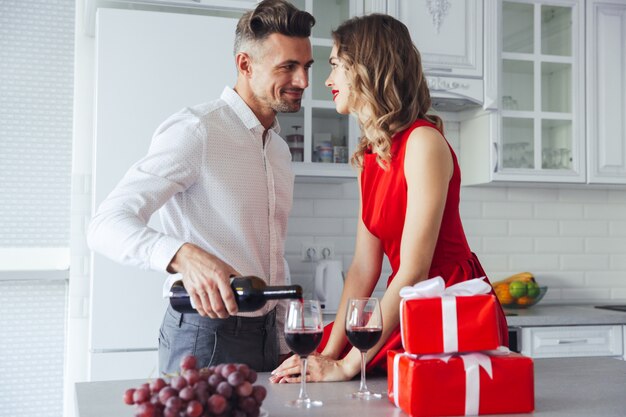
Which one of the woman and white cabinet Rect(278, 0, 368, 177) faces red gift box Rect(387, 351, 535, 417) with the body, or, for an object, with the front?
the white cabinet

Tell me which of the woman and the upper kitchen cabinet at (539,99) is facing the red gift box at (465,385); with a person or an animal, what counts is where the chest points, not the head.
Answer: the upper kitchen cabinet

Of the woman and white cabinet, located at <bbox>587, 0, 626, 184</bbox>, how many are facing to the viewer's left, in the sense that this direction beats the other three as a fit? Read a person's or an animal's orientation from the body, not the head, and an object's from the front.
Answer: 1

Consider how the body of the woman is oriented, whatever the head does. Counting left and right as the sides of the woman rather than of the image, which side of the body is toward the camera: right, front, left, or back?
left

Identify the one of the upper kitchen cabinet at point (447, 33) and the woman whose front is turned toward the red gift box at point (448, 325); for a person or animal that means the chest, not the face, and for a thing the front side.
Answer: the upper kitchen cabinet

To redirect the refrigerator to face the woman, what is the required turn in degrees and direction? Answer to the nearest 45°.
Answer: approximately 45° to its left

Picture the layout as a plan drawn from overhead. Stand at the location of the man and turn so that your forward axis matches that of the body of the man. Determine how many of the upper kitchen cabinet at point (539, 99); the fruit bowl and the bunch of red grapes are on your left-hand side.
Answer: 2

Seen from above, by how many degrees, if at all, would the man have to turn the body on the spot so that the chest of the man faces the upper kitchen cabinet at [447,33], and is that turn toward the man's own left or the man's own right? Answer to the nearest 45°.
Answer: approximately 90° to the man's own left

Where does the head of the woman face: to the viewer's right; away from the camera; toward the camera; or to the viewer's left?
to the viewer's left

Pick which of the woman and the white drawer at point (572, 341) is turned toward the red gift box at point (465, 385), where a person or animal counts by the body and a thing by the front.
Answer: the white drawer

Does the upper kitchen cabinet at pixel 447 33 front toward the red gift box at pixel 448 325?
yes

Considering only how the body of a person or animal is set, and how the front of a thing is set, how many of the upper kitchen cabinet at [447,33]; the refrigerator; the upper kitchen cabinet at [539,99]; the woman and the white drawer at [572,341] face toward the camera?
4
